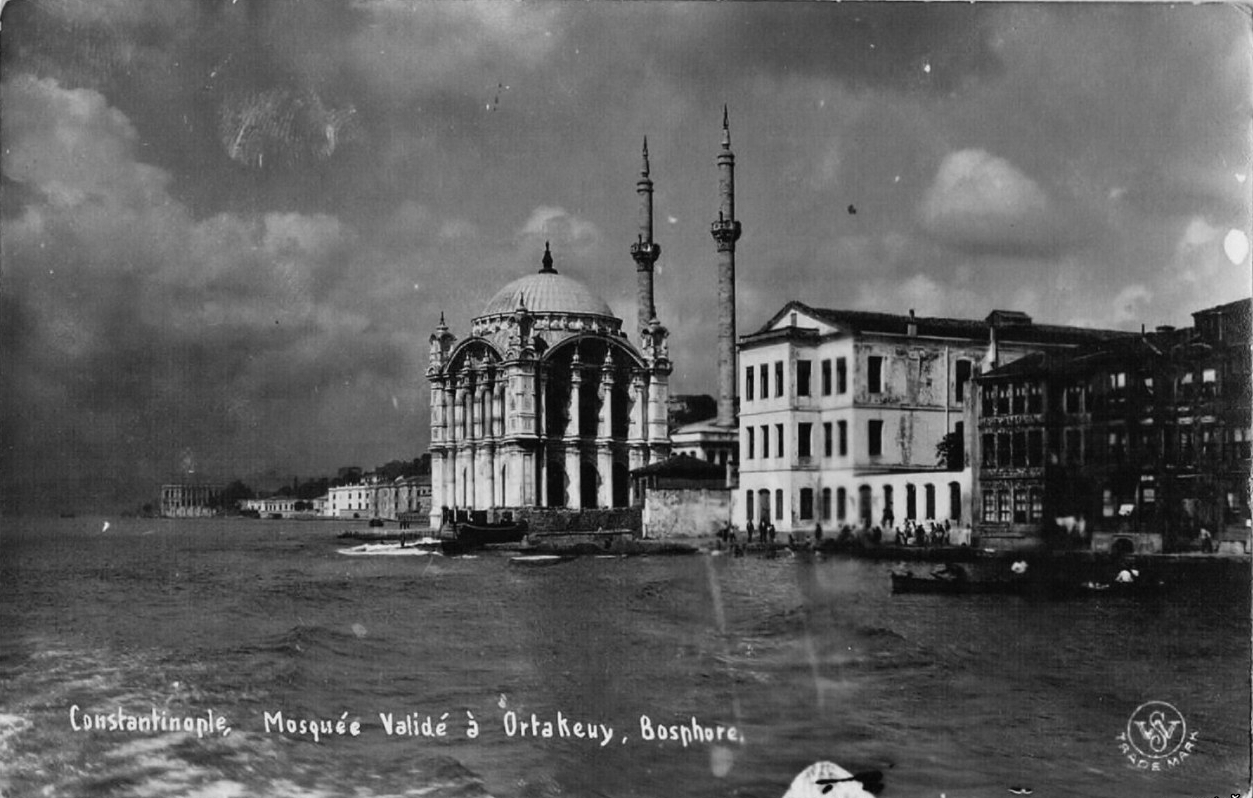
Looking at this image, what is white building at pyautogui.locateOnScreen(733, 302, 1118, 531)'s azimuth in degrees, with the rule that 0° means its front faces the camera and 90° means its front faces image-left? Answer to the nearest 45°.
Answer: approximately 45°

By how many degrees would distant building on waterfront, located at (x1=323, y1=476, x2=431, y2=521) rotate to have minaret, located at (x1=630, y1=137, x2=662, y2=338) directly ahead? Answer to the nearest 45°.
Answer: approximately 90° to its left

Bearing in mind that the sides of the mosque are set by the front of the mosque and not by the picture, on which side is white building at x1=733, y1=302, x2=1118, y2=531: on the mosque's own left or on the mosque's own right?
on the mosque's own right

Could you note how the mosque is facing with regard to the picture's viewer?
facing away from the viewer and to the right of the viewer

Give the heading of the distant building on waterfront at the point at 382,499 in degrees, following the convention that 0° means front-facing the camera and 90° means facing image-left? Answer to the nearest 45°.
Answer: approximately 45°
